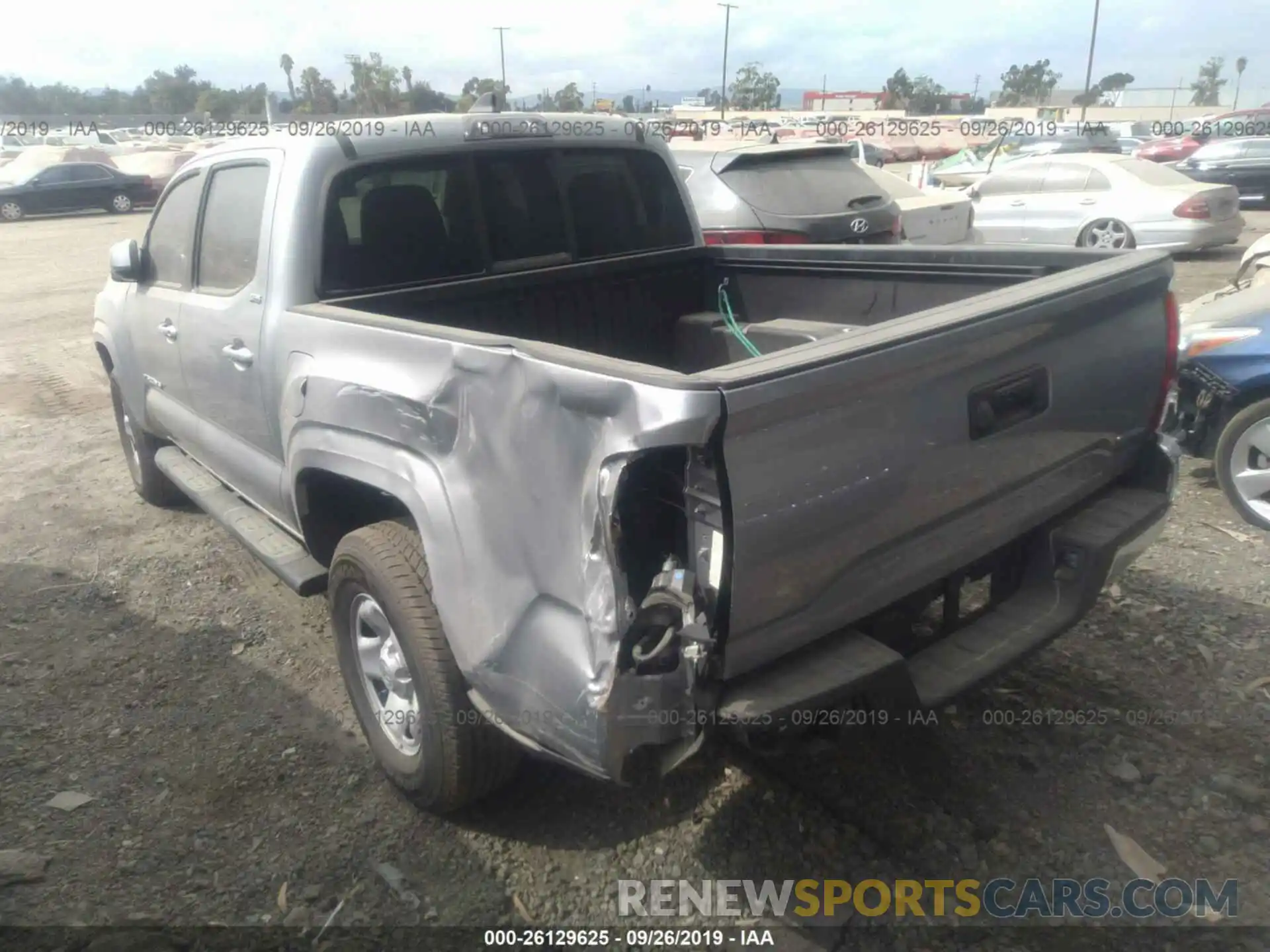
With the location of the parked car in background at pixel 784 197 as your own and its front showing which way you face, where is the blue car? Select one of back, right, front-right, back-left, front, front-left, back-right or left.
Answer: back

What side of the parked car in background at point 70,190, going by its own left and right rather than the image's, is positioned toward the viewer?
left

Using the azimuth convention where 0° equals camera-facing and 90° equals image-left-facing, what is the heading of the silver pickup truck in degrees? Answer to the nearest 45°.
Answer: approximately 135°

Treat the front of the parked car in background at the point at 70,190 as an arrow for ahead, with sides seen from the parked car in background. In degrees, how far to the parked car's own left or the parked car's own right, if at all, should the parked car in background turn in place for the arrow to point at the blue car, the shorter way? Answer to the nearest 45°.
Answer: approximately 90° to the parked car's own left

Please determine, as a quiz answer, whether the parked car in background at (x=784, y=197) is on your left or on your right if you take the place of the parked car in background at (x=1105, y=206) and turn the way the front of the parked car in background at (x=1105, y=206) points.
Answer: on your left

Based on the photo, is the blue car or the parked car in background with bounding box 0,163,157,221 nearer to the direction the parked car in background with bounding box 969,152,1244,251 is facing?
the parked car in background

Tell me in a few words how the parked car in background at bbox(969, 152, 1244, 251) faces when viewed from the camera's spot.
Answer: facing away from the viewer and to the left of the viewer

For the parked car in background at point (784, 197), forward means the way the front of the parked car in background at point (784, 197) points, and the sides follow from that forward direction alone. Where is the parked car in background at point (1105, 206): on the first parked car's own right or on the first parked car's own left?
on the first parked car's own right

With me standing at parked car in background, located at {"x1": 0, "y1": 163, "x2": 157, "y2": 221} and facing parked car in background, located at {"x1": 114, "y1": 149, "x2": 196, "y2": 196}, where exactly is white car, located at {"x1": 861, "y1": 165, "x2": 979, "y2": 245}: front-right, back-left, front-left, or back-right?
back-right

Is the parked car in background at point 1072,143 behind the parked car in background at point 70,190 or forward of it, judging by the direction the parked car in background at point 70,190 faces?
behind

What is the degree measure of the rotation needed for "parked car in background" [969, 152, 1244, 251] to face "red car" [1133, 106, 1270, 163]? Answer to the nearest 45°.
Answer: approximately 45° to its right
